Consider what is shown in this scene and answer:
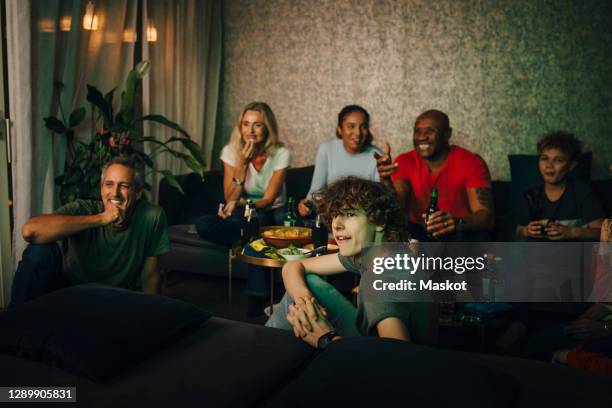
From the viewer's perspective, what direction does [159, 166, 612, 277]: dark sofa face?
toward the camera

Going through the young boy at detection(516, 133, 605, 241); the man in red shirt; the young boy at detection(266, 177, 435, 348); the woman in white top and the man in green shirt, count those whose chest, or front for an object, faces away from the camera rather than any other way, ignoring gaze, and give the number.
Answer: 0

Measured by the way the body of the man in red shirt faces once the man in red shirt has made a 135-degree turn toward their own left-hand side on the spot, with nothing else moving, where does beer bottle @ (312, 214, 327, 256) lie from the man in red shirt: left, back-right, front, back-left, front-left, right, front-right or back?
back-right

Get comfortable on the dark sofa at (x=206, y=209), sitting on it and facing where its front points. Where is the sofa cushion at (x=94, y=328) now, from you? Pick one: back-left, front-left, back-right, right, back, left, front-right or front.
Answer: front

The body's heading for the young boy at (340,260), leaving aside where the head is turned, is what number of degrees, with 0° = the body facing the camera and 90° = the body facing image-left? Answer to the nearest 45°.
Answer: approximately 45°

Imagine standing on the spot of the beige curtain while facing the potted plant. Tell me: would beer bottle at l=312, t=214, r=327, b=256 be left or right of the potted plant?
left

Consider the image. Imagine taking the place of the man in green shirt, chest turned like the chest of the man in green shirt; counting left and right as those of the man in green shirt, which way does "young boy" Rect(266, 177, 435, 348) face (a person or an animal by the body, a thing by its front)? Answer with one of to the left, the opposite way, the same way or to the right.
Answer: the same way

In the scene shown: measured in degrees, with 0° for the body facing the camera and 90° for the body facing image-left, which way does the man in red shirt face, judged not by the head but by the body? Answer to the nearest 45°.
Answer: approximately 45°

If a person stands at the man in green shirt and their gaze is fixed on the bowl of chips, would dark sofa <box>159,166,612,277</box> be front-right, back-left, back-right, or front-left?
front-left

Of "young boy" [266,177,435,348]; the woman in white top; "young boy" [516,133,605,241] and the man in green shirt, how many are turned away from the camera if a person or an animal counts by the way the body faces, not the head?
0

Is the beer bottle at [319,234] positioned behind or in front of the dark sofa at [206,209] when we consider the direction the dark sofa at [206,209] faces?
in front

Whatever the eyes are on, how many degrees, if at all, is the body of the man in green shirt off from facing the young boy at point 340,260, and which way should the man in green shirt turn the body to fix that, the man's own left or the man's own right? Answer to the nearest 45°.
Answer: approximately 90° to the man's own left

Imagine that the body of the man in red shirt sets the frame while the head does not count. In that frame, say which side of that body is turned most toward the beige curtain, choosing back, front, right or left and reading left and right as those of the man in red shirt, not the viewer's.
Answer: right

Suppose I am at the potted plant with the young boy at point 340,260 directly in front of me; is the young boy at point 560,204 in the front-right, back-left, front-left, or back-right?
front-left

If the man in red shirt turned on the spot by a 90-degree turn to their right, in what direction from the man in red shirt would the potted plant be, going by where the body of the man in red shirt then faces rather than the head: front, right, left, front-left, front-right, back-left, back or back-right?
front-left

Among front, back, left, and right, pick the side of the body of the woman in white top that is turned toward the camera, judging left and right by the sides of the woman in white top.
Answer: front

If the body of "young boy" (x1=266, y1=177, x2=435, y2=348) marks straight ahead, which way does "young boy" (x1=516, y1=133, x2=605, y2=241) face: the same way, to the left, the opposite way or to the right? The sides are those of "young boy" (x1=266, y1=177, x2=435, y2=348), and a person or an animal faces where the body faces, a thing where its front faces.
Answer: the same way
